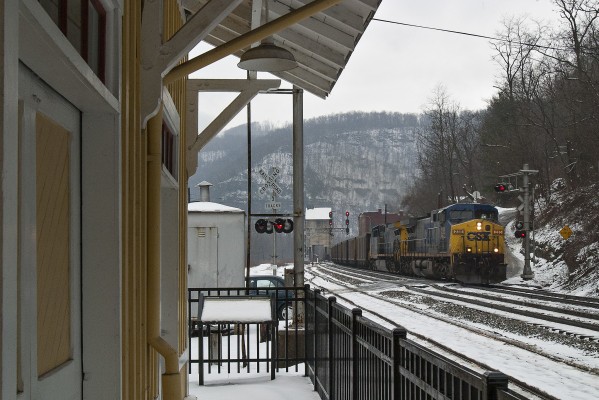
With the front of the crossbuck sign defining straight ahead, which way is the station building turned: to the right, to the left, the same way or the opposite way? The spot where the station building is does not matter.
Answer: to the left

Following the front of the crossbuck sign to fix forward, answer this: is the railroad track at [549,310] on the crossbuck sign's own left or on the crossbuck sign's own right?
on the crossbuck sign's own left

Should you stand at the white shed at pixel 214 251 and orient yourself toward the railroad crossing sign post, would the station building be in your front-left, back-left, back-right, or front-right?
back-right

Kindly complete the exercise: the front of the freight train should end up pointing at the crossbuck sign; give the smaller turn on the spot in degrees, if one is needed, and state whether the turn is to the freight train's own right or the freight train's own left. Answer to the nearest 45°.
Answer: approximately 90° to the freight train's own right

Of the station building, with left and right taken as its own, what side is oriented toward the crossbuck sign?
left

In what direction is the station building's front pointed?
to the viewer's right

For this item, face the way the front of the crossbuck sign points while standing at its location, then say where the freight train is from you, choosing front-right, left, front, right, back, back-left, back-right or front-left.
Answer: back-left

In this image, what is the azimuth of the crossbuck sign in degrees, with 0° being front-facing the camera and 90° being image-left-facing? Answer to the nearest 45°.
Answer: approximately 0°

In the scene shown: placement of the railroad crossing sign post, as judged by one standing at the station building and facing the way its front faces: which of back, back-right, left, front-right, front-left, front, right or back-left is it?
left

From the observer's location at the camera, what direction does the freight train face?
facing the viewer and to the right of the viewer

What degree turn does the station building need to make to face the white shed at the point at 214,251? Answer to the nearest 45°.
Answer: approximately 90° to its left

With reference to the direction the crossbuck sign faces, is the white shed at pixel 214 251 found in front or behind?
in front

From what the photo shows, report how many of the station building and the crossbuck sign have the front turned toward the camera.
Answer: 1
